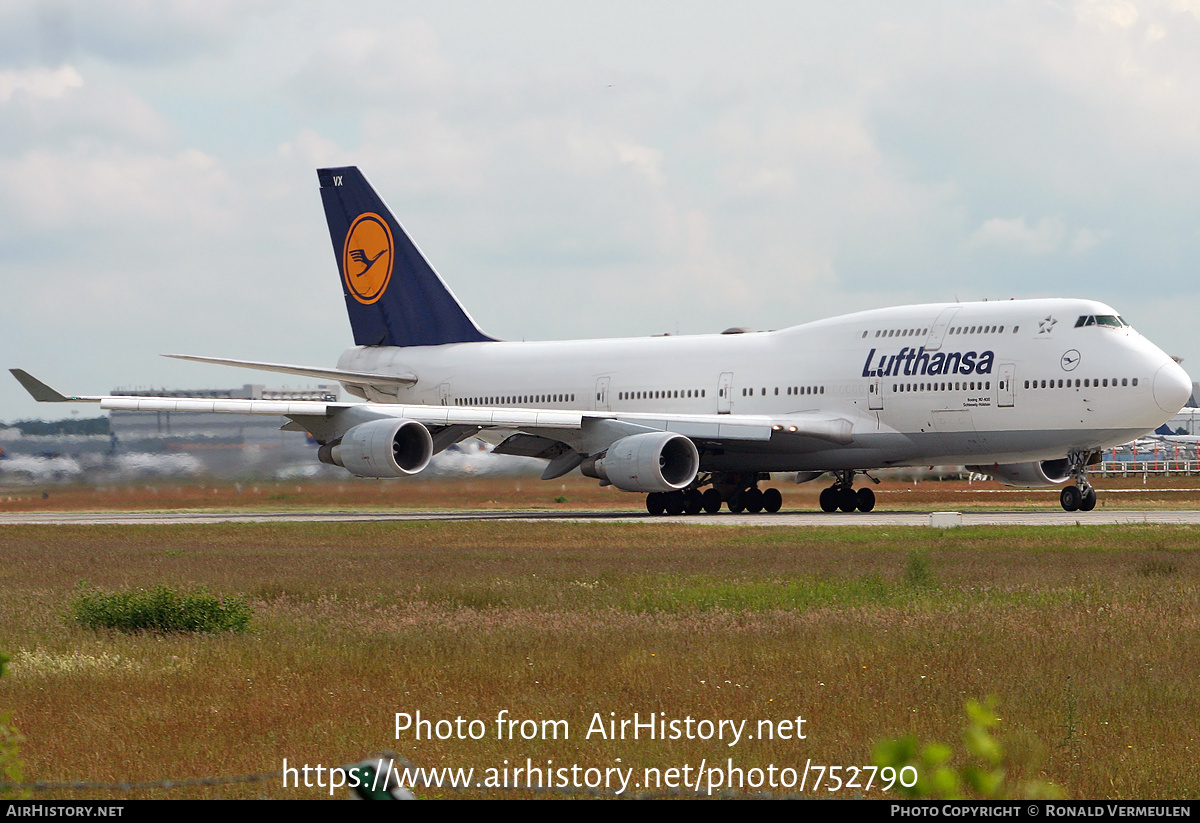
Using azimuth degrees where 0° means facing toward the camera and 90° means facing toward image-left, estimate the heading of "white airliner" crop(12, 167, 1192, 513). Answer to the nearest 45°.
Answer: approximately 315°

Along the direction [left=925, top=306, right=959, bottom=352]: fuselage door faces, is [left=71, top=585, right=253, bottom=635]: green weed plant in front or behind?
in front
